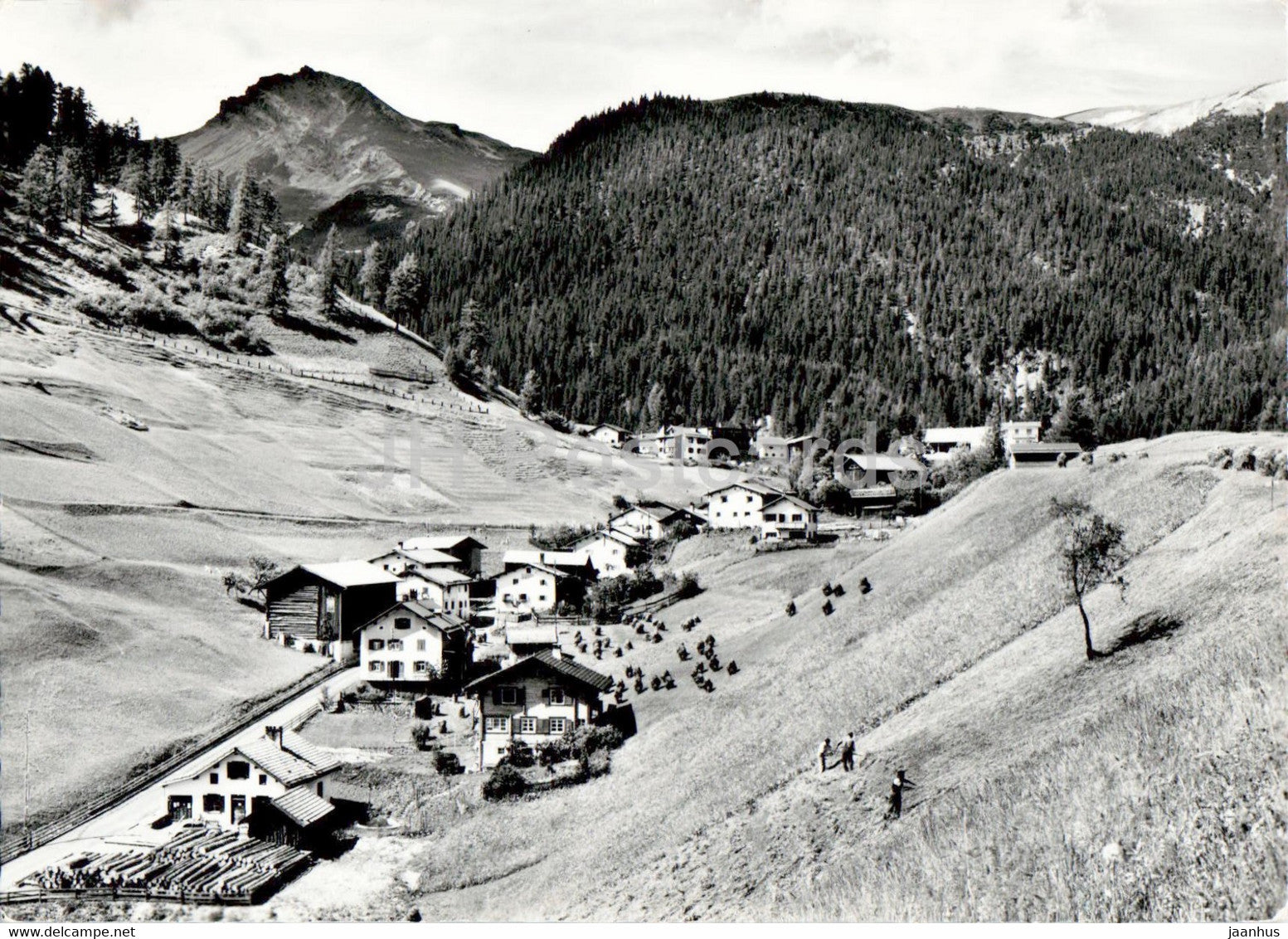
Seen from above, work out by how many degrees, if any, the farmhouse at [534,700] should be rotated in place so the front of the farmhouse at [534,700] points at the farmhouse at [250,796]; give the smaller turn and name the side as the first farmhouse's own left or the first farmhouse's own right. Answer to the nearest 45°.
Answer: approximately 45° to the first farmhouse's own right

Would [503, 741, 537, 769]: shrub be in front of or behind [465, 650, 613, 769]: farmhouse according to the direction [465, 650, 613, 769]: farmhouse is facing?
in front

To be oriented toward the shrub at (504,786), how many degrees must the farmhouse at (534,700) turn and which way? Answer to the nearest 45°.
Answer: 0° — it already faces it

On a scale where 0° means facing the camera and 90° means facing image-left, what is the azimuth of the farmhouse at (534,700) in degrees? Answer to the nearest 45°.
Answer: approximately 0°

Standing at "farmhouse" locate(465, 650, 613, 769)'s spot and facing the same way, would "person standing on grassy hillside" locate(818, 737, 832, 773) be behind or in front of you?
in front

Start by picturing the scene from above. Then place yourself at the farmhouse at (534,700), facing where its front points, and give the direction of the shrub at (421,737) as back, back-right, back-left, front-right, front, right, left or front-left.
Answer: right

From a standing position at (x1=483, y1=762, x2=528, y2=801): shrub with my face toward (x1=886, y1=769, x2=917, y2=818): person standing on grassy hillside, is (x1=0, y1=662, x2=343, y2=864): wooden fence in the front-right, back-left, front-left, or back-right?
back-right

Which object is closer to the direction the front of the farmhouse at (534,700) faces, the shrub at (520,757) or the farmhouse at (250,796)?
the shrub
